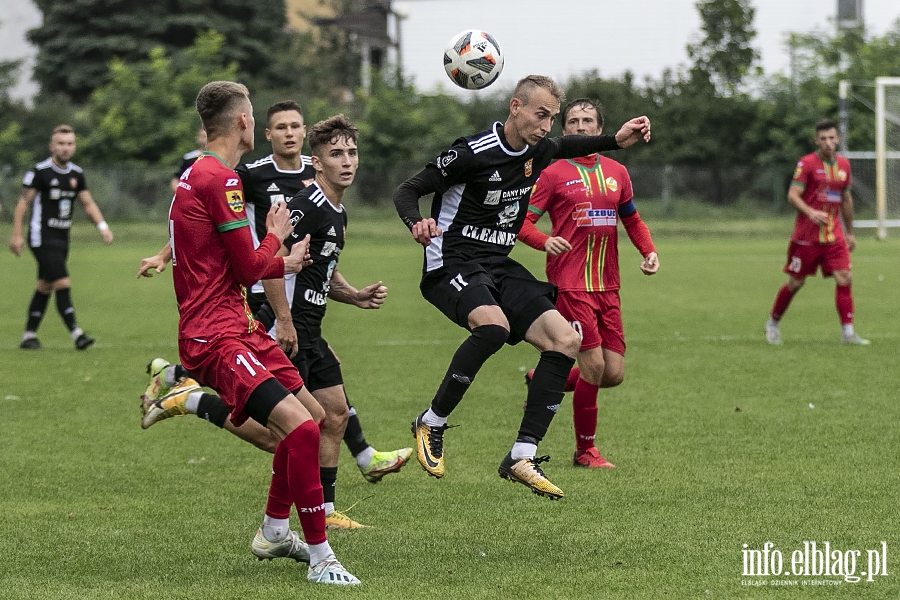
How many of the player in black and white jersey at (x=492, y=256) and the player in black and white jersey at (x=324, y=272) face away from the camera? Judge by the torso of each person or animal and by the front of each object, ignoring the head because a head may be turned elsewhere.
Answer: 0

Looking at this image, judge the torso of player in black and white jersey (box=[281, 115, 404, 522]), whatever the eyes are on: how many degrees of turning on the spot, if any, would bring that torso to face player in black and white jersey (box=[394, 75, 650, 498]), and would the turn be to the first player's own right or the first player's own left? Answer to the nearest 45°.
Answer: approximately 45° to the first player's own left

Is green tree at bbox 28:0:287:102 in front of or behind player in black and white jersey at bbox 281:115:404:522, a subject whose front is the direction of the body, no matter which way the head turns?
behind

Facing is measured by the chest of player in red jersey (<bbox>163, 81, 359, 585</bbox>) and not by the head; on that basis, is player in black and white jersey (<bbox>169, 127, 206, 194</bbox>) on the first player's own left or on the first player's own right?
on the first player's own left

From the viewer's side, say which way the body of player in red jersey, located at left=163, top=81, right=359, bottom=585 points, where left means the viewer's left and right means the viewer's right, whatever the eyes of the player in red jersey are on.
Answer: facing to the right of the viewer

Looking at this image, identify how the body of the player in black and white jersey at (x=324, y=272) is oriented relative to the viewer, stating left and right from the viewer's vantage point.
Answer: facing the viewer and to the right of the viewer
